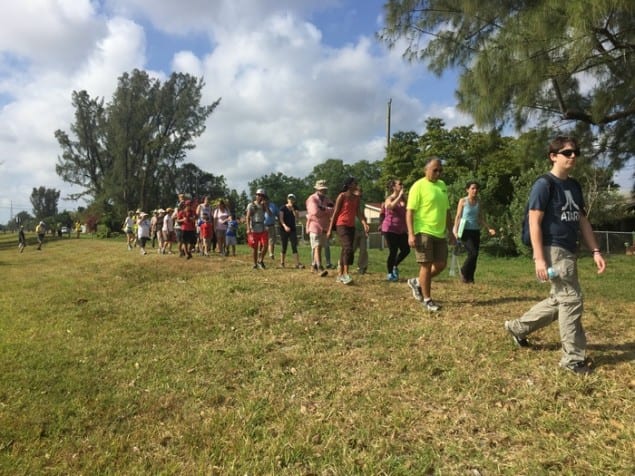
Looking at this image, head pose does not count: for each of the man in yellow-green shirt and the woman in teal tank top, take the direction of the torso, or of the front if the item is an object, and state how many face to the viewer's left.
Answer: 0

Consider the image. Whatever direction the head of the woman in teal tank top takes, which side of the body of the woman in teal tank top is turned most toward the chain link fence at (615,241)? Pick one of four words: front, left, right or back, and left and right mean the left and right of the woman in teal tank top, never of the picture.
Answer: left

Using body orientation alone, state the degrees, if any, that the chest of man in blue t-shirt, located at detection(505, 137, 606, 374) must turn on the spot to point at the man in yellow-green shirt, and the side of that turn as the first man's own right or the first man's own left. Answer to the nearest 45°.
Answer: approximately 180°

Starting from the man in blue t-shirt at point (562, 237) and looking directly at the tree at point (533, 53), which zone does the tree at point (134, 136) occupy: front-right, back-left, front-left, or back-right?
front-left

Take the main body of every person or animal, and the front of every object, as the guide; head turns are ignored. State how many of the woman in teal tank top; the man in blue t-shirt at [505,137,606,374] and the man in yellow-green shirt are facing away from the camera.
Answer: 0

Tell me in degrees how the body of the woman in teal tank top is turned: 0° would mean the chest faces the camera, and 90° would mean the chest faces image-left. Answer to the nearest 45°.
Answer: approximately 315°

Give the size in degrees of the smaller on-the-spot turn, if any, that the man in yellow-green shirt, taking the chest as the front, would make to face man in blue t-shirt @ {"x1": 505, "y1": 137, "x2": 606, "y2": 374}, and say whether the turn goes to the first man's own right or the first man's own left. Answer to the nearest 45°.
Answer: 0° — they already face them

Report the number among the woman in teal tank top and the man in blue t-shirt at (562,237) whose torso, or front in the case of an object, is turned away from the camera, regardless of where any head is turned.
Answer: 0

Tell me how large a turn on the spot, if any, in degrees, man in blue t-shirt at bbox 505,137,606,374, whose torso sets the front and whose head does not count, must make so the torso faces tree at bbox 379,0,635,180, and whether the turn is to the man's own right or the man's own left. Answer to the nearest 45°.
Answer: approximately 135° to the man's own left

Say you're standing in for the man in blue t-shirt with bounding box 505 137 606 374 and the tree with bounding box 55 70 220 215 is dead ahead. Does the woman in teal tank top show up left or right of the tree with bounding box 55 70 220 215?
right

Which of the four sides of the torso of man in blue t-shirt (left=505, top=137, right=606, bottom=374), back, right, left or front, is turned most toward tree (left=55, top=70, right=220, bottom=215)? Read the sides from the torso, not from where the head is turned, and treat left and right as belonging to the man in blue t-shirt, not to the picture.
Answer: back

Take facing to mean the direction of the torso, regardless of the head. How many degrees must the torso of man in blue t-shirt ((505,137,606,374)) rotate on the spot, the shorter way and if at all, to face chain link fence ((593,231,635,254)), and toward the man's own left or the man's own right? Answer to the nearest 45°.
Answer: approximately 135° to the man's own left

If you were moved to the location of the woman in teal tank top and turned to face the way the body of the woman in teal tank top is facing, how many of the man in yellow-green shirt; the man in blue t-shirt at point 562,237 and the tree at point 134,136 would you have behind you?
1

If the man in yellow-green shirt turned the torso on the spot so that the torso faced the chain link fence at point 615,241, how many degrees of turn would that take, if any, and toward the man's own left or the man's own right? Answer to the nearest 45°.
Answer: approximately 90° to the man's own left

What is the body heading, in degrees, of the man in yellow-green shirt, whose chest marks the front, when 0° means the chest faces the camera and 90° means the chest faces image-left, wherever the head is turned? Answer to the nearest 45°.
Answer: approximately 315°

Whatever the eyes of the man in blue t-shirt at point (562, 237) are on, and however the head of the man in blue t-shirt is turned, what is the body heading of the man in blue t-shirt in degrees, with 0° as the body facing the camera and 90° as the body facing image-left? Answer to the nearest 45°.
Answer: approximately 315°

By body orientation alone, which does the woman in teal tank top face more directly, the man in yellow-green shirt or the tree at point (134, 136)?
the man in yellow-green shirt
